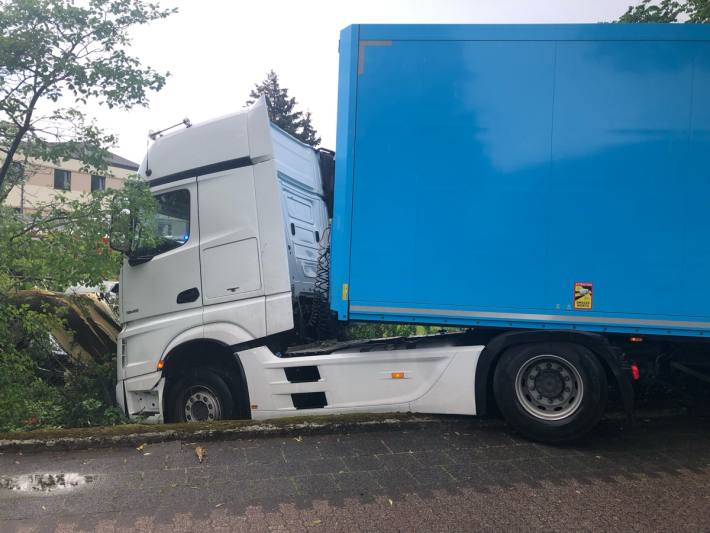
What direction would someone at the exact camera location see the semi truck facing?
facing to the left of the viewer

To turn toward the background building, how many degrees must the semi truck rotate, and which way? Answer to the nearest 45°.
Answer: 0° — it already faces it

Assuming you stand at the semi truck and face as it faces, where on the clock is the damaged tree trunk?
The damaged tree trunk is roughly at 1 o'clock from the semi truck.
